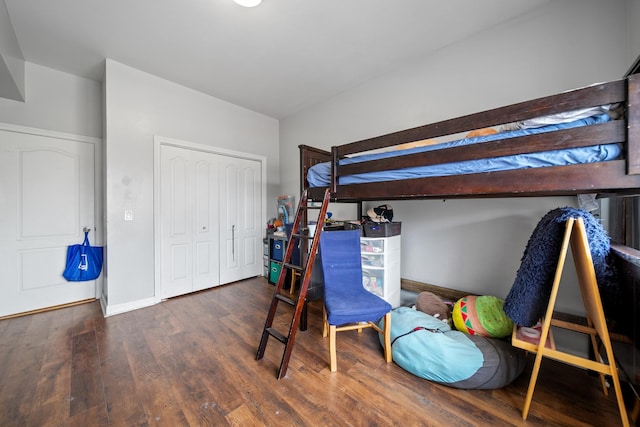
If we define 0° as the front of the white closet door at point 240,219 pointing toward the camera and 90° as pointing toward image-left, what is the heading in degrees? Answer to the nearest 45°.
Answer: approximately 315°

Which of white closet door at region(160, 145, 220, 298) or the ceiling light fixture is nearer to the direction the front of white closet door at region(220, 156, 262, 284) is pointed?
the ceiling light fixture

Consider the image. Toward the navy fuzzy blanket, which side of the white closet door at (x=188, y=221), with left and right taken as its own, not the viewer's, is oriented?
front

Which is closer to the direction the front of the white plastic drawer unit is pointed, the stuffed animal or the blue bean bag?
the blue bean bag

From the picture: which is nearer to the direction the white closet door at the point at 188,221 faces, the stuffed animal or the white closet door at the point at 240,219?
the stuffed animal

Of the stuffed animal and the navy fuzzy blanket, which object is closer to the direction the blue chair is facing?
the navy fuzzy blanket

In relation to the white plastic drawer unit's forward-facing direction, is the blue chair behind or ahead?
ahead

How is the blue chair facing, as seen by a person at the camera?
facing the viewer and to the right of the viewer
